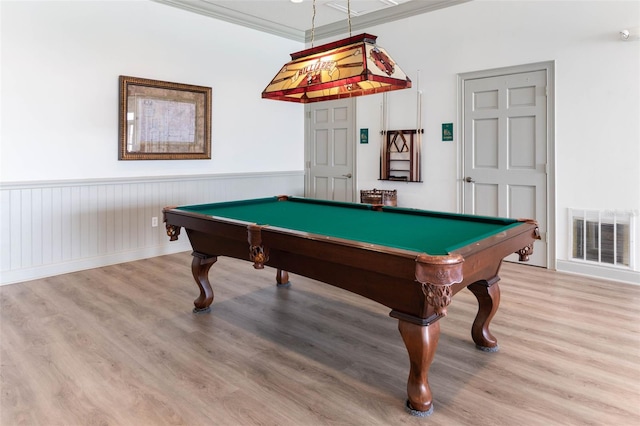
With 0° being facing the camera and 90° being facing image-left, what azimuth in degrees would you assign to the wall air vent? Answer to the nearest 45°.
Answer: approximately 45°

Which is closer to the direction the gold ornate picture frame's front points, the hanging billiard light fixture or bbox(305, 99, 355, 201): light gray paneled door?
the hanging billiard light fixture

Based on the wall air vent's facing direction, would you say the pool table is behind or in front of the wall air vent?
in front

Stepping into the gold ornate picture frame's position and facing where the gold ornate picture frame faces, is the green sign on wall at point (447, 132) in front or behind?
in front

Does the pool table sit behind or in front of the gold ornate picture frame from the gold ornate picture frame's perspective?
in front

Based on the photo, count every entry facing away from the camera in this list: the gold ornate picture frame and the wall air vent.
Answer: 0
